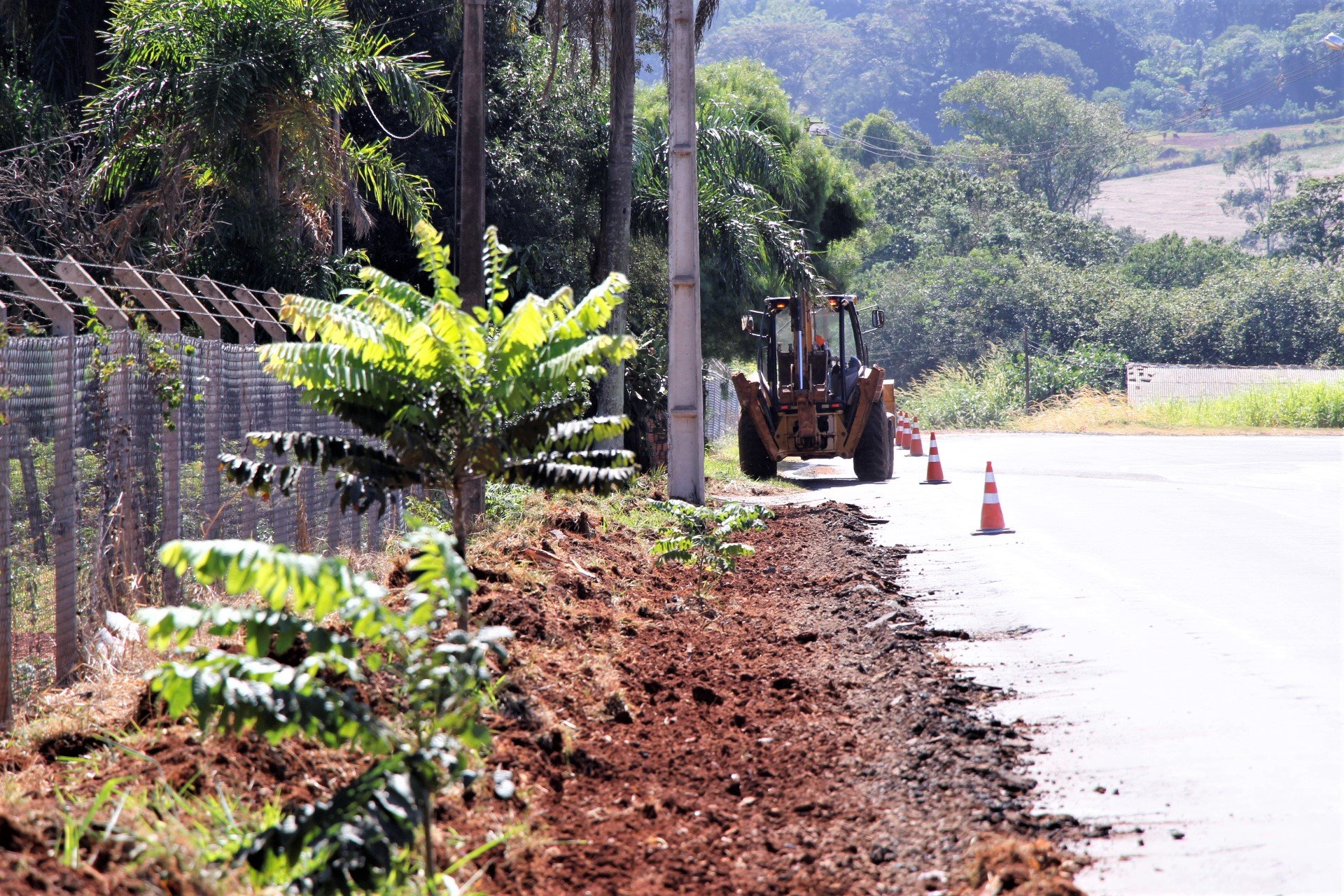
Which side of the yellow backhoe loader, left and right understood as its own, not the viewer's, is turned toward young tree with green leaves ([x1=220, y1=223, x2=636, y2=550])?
back

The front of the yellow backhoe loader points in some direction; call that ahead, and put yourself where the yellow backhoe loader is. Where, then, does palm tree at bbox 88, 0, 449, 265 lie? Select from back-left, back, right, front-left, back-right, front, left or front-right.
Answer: back-left

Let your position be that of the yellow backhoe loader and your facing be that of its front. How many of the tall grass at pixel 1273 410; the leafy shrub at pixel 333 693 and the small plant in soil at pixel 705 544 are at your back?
2

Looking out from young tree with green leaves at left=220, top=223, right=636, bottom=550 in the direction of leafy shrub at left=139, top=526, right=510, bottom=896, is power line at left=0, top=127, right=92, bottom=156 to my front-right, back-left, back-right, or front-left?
back-right

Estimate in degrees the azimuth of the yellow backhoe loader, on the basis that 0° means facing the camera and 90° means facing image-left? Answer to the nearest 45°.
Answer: approximately 180°

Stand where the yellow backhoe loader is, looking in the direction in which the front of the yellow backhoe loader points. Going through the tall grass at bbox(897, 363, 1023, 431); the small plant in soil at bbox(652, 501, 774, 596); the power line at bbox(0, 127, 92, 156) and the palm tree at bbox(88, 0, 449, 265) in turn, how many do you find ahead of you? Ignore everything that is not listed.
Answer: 1

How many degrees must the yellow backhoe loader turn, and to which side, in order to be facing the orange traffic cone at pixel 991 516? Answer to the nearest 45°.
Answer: approximately 180°

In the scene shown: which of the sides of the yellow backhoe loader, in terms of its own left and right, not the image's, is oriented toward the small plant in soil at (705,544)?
back

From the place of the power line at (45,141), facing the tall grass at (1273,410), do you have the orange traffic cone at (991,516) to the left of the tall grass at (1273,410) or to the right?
right

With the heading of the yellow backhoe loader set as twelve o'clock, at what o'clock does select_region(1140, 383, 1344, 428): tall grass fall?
The tall grass is roughly at 1 o'clock from the yellow backhoe loader.

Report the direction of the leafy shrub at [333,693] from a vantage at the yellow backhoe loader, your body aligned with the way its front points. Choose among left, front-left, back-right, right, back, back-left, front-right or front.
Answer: back

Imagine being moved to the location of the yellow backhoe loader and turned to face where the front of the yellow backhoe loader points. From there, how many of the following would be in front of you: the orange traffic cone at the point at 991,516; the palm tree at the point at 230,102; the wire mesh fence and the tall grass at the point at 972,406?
1

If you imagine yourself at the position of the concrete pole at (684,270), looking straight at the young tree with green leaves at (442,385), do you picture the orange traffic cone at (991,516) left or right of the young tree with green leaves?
left

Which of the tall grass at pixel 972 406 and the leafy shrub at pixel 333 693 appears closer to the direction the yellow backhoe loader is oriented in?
the tall grass

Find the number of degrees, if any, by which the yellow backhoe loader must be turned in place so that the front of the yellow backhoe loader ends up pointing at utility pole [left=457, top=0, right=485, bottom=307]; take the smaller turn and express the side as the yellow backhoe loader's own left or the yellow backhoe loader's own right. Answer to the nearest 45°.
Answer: approximately 135° to the yellow backhoe loader's own left
